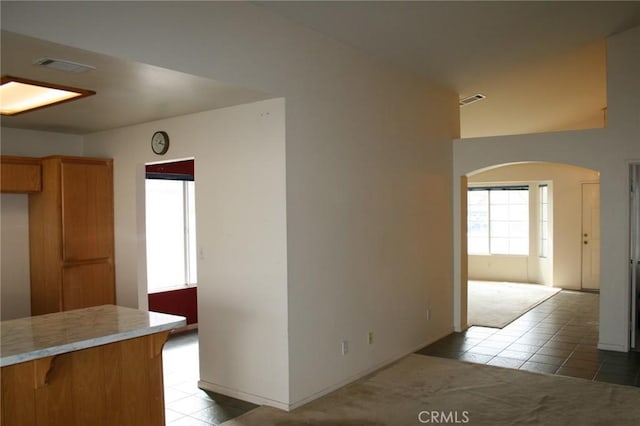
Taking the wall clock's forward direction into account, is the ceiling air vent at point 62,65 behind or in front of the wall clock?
in front

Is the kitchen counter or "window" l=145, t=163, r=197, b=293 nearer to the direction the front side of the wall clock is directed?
the kitchen counter

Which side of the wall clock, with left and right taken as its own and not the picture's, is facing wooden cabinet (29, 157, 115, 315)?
right

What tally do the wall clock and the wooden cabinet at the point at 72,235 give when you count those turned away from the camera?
0

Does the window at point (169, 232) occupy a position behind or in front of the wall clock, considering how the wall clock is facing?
behind

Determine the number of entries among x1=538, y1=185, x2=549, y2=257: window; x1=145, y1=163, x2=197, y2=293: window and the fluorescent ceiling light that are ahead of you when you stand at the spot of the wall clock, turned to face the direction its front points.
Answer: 1

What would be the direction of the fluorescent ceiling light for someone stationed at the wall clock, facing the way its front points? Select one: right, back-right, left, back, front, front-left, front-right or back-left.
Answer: front

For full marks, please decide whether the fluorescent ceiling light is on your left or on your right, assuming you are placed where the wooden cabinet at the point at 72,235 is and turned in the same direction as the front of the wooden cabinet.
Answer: on your right

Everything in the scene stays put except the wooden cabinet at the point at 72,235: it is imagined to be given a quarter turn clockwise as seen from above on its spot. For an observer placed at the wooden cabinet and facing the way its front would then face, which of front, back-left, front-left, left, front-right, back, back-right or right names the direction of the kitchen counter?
front-left

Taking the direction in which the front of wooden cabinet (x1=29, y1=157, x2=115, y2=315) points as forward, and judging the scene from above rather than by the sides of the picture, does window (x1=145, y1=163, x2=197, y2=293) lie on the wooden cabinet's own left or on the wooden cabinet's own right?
on the wooden cabinet's own left
